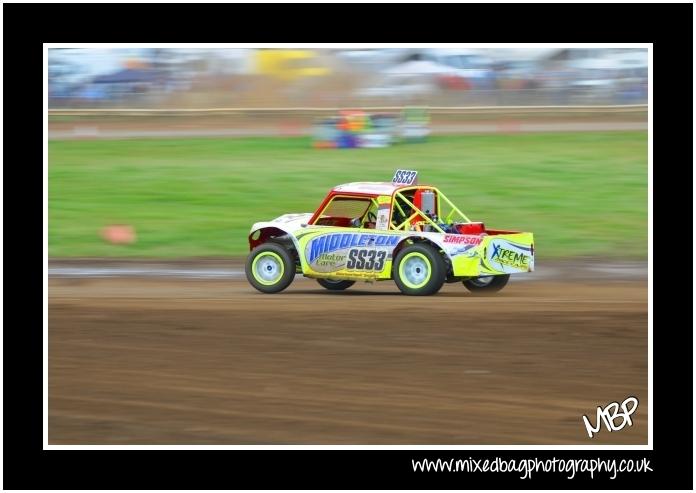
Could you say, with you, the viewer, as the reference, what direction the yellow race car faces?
facing away from the viewer and to the left of the viewer
